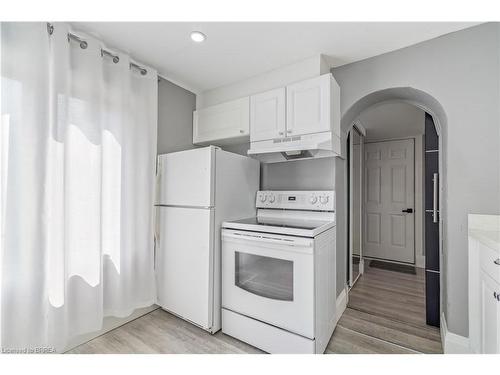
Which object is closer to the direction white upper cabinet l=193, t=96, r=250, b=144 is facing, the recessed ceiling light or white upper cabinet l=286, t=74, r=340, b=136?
the recessed ceiling light

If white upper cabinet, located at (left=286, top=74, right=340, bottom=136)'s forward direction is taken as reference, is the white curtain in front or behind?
in front

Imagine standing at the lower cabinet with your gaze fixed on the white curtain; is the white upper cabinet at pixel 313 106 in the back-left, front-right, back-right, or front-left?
front-right

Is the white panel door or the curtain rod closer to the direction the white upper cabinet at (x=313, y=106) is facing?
the curtain rod

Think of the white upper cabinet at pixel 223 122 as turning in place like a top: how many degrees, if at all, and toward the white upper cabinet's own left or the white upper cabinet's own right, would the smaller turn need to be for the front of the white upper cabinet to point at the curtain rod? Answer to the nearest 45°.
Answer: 0° — it already faces it

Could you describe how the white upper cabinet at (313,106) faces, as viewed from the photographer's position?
facing the viewer and to the left of the viewer

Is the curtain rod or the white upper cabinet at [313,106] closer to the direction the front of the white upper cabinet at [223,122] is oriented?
the curtain rod

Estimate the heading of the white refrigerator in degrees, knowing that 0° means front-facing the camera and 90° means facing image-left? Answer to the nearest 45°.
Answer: approximately 45°

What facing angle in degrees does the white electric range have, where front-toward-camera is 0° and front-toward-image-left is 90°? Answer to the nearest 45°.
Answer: approximately 45°

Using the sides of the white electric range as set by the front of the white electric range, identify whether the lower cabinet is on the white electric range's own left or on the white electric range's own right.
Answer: on the white electric range's own left
